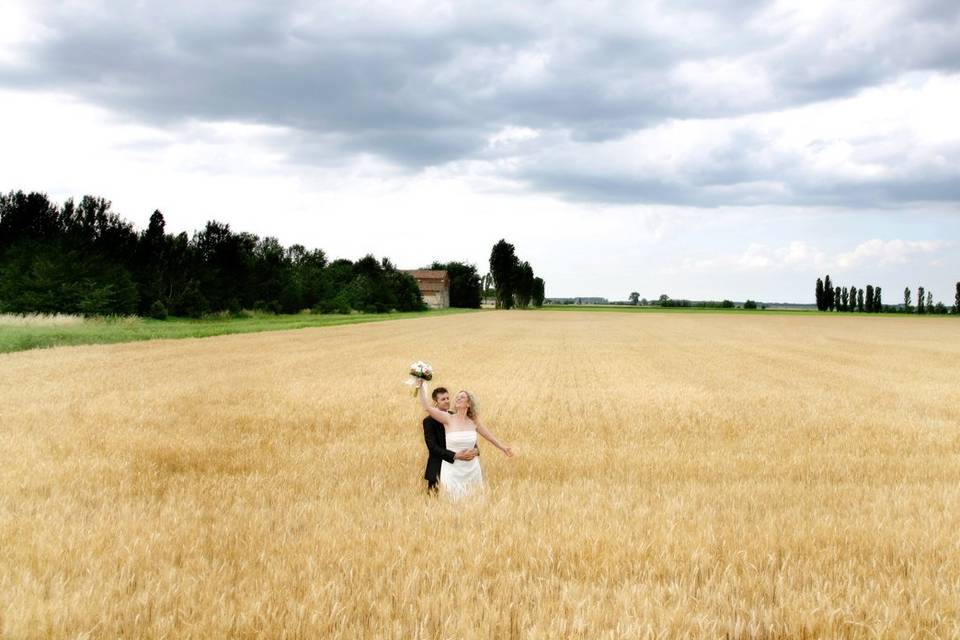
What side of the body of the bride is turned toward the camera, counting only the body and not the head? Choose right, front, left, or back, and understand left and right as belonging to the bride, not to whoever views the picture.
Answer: front
